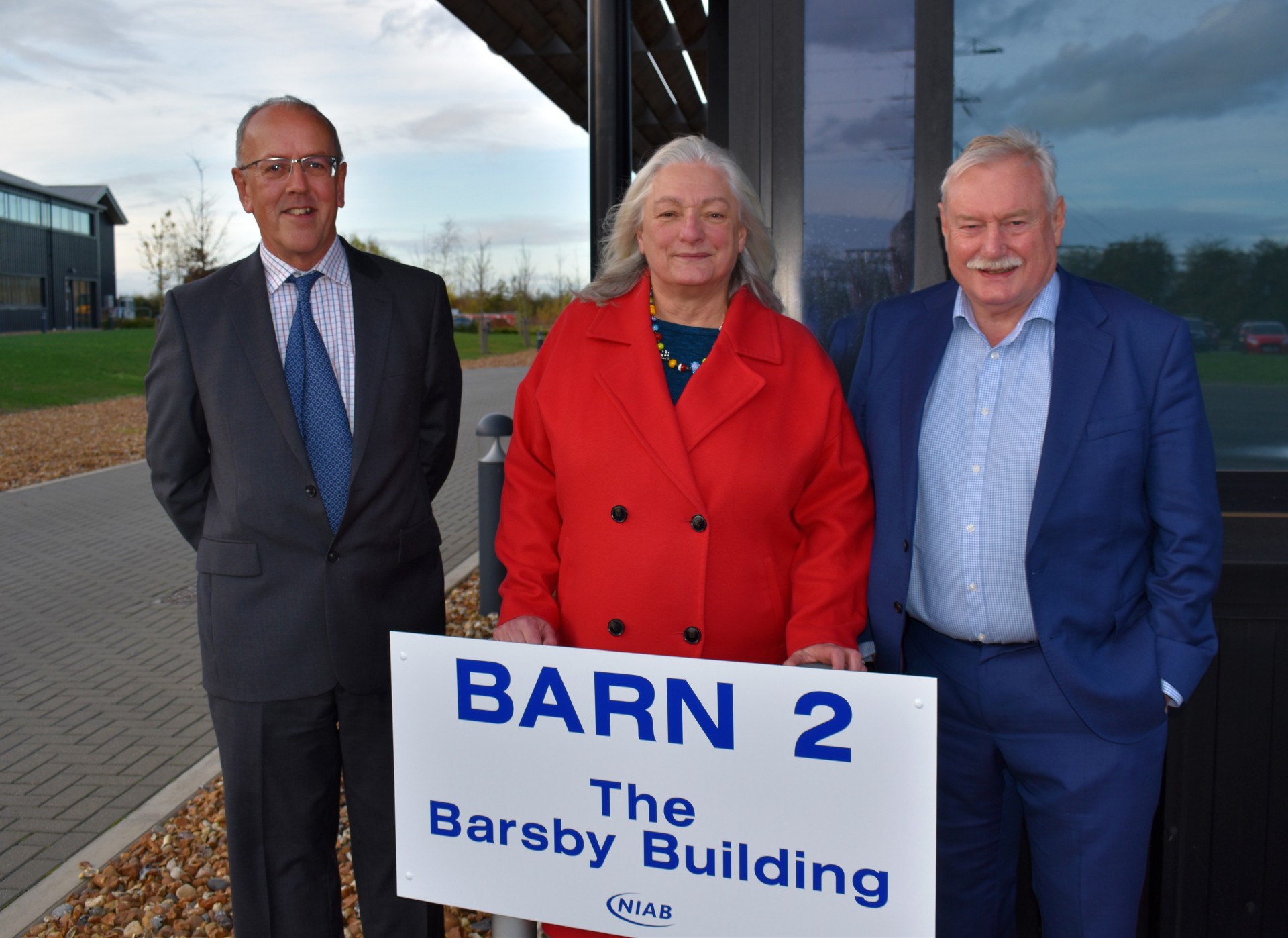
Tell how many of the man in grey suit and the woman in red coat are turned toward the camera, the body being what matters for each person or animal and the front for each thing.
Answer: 2

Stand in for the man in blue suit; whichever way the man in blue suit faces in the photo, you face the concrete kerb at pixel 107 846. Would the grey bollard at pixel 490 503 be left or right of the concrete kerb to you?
right

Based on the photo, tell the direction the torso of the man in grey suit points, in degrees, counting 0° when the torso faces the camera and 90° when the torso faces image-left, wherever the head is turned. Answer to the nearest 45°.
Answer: approximately 0°

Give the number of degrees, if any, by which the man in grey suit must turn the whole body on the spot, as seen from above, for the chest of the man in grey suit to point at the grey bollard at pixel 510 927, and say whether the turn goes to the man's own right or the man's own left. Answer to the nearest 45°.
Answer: approximately 45° to the man's own left

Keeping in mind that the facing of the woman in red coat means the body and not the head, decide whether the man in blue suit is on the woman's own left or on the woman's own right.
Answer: on the woman's own left

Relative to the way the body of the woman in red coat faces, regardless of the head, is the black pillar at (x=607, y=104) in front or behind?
behind

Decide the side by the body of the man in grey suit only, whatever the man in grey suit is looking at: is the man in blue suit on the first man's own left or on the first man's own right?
on the first man's own left

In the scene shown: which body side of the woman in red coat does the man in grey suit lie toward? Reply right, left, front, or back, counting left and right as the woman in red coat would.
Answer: right
